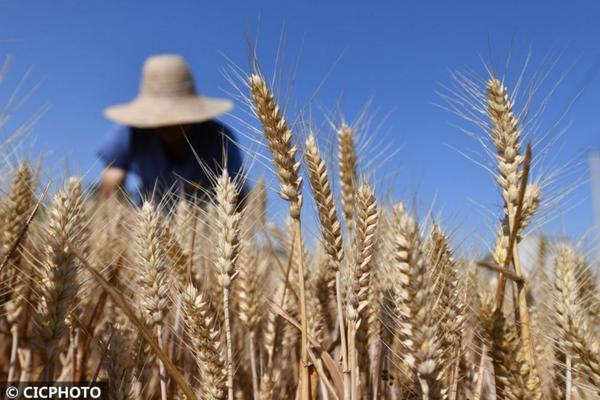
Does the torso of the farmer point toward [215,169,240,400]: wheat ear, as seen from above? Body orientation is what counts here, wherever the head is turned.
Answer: yes

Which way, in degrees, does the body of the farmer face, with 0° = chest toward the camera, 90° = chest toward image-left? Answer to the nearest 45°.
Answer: approximately 0°

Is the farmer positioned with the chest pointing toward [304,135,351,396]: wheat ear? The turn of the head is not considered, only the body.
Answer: yes

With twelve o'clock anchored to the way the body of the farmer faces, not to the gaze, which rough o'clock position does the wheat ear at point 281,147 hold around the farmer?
The wheat ear is roughly at 12 o'clock from the farmer.

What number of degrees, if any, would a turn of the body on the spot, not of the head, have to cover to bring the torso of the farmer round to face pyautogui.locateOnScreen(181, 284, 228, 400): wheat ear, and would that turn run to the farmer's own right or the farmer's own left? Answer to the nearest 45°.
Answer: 0° — they already face it

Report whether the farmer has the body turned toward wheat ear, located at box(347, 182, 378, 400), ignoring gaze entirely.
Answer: yes
